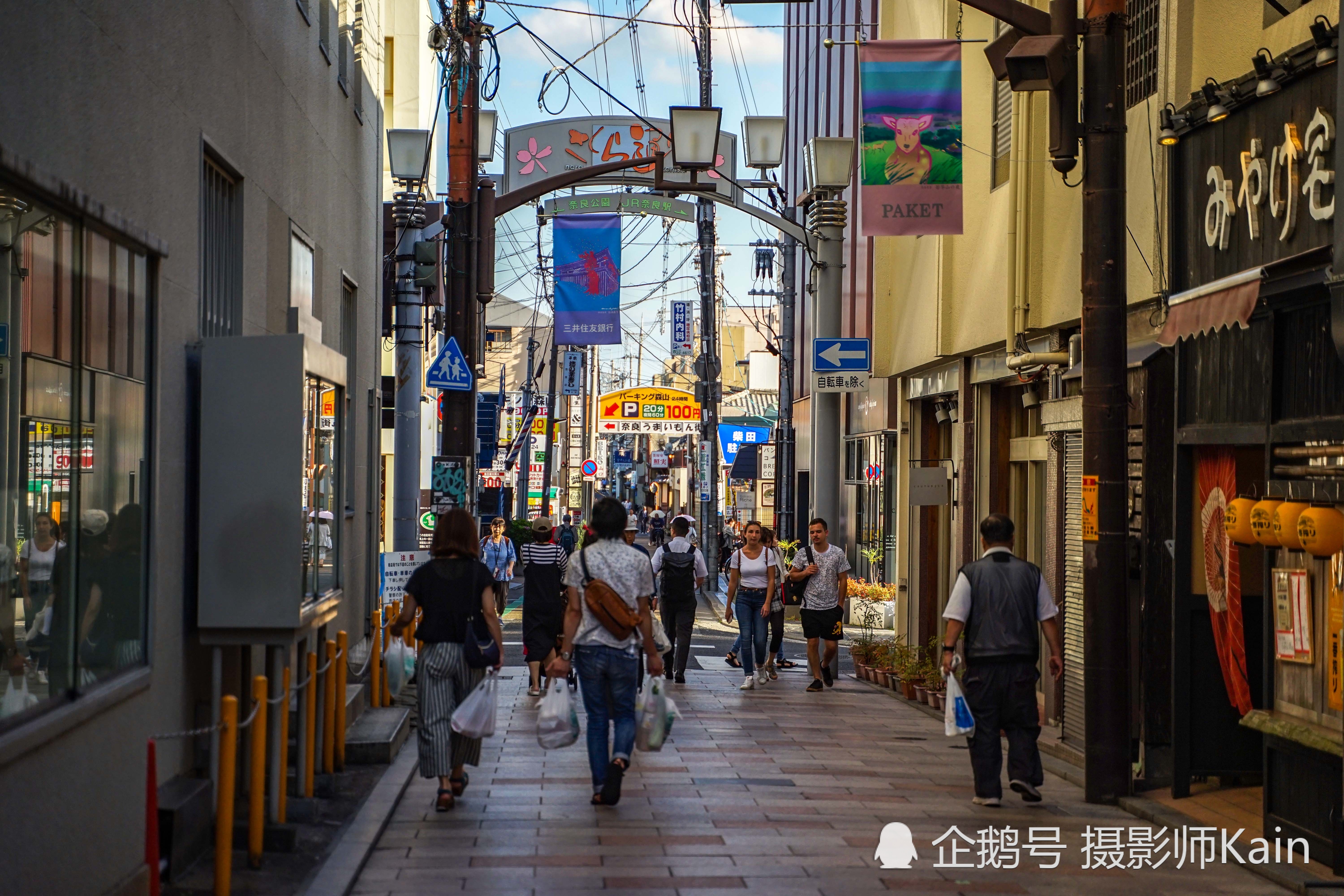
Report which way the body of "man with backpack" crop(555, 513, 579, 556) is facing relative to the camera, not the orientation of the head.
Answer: away from the camera

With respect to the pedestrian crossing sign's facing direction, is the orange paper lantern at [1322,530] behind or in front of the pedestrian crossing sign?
in front

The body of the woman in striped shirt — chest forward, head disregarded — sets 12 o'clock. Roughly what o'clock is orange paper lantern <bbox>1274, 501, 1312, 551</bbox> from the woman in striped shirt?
The orange paper lantern is roughly at 5 o'clock from the woman in striped shirt.

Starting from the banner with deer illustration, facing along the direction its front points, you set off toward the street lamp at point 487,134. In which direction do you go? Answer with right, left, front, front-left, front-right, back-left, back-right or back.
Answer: back-right

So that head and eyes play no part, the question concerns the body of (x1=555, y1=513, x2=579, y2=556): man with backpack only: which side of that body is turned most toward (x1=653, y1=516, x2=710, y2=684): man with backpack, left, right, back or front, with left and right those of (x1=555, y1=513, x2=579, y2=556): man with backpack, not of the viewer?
back

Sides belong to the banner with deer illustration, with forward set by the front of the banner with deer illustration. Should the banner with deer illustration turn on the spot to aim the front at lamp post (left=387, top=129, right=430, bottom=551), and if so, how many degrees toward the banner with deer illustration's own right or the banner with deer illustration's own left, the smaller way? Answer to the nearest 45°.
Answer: approximately 90° to the banner with deer illustration's own right

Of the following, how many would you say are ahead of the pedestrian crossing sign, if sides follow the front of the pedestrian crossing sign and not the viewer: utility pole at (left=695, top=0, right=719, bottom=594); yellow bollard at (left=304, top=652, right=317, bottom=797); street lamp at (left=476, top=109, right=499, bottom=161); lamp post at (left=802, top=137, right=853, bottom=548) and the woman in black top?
2

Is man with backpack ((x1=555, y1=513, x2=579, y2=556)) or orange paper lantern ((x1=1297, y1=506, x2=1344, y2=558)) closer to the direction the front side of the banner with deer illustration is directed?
the orange paper lantern

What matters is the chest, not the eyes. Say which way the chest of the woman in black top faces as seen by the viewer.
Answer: away from the camera

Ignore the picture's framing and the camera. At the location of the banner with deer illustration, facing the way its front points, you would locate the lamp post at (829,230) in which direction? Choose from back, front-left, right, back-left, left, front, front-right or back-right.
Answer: back

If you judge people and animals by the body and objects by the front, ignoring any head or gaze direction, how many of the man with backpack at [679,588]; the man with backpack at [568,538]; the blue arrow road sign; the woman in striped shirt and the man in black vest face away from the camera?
4

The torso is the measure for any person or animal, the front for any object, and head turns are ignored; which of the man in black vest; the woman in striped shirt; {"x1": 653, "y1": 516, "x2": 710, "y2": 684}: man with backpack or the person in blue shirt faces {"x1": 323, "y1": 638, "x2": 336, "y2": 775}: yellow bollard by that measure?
the person in blue shirt
